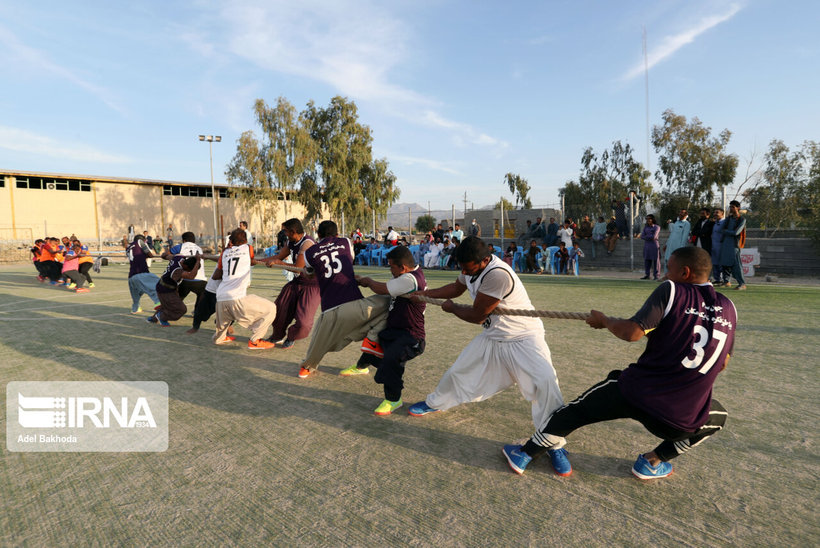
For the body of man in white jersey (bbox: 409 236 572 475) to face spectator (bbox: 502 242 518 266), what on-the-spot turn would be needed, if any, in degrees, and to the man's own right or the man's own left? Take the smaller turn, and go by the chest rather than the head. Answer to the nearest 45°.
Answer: approximately 135° to the man's own right

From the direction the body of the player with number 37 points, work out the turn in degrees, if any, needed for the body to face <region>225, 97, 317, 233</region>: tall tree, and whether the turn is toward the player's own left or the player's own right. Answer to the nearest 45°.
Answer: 0° — they already face it

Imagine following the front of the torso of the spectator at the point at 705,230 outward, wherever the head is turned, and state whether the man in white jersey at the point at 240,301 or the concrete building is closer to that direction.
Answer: the man in white jersey

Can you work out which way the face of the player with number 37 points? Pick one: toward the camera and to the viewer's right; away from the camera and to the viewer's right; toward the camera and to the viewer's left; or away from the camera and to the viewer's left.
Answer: away from the camera and to the viewer's left

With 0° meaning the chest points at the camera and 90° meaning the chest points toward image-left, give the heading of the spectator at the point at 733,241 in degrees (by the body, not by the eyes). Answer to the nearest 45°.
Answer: approximately 45°

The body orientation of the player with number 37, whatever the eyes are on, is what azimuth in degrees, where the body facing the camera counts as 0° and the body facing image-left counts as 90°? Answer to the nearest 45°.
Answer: approximately 135°

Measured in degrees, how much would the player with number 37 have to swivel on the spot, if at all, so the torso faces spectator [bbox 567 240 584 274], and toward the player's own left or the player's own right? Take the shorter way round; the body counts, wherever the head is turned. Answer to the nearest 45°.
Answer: approximately 45° to the player's own right

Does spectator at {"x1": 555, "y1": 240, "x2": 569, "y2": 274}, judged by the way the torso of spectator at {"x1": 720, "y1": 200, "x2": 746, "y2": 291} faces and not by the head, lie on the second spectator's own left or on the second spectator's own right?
on the second spectator's own right

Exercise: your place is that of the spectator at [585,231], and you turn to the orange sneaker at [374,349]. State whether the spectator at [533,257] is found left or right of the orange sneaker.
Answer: right

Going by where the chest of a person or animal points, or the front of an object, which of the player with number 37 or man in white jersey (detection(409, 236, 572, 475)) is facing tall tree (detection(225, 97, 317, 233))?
the player with number 37
